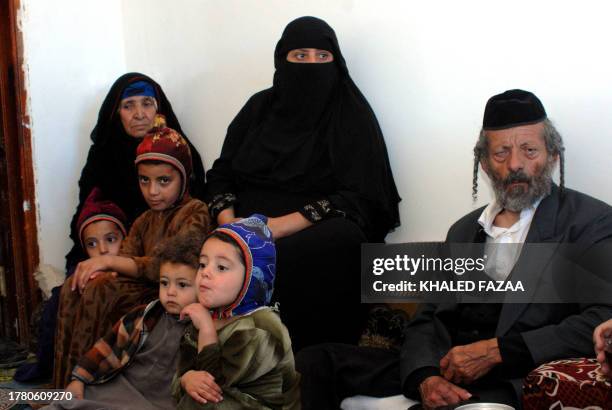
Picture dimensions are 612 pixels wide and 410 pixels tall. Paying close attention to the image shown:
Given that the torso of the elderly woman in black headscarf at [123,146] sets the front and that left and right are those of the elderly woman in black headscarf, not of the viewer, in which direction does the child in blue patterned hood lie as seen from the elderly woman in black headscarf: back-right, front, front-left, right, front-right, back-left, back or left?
front

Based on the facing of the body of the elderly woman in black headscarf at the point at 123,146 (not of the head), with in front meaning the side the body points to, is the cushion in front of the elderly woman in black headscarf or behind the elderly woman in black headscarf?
in front

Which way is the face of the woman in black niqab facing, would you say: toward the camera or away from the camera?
toward the camera

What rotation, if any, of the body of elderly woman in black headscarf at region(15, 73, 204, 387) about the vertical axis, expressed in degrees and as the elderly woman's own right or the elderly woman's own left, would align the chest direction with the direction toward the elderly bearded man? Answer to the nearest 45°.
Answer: approximately 45° to the elderly woman's own left

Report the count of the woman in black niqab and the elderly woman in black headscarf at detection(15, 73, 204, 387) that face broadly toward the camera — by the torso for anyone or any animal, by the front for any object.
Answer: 2

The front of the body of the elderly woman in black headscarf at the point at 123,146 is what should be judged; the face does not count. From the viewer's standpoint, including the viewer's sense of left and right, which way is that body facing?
facing the viewer

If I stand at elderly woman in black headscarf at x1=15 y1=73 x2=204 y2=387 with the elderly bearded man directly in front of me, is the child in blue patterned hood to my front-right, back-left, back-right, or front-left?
front-right

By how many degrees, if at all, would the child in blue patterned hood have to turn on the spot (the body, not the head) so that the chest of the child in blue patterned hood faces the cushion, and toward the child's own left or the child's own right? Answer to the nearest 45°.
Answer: approximately 90° to the child's own left

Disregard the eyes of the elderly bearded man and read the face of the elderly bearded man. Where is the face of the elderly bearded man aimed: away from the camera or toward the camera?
toward the camera

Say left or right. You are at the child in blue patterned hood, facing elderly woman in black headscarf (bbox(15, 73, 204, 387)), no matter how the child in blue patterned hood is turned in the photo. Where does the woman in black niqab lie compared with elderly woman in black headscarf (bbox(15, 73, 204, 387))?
right

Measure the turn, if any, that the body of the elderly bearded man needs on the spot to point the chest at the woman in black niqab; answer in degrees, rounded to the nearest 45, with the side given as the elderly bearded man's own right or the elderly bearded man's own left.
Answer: approximately 90° to the elderly bearded man's own right

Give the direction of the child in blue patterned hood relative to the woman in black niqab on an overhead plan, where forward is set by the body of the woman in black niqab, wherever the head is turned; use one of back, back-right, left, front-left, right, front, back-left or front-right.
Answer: front

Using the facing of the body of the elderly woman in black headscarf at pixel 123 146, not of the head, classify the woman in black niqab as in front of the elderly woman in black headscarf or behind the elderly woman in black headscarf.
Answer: in front

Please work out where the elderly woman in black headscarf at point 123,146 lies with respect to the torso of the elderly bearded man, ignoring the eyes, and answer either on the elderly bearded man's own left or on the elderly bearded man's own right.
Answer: on the elderly bearded man's own right

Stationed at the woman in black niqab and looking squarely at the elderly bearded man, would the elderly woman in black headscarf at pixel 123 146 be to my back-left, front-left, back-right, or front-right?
back-right

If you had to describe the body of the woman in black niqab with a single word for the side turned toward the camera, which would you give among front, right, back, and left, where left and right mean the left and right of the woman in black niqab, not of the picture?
front
